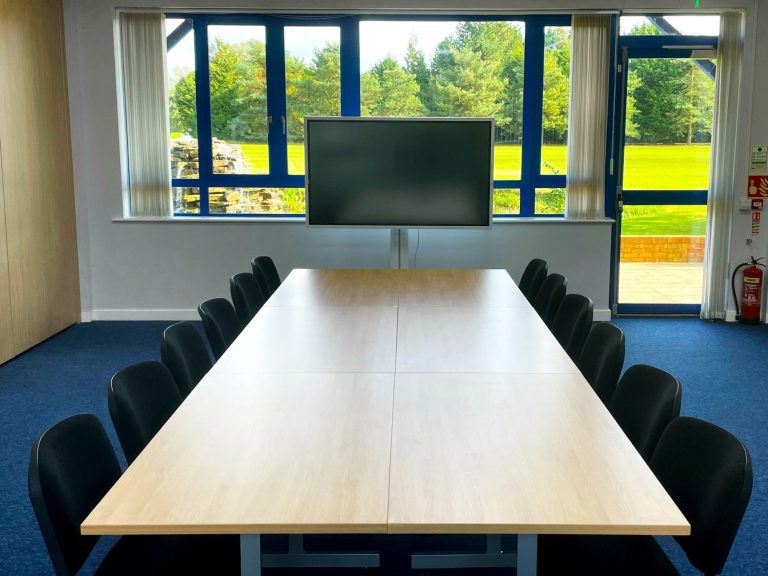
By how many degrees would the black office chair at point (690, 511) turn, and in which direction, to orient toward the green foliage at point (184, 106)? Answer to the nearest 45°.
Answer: approximately 90° to its right

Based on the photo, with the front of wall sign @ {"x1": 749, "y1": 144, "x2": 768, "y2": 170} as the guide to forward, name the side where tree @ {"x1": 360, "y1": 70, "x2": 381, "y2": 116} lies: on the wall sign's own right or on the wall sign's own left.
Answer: on the wall sign's own right

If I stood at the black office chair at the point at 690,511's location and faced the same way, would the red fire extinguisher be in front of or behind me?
behind

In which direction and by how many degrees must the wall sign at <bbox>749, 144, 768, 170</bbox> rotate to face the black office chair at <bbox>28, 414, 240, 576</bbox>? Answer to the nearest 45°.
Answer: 0° — it already faces it

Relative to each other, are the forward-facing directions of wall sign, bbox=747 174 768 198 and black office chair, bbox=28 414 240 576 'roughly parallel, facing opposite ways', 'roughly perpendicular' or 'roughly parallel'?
roughly perpendicular

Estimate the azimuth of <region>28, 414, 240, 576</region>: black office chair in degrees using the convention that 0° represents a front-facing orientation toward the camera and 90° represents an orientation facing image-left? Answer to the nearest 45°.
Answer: approximately 315°

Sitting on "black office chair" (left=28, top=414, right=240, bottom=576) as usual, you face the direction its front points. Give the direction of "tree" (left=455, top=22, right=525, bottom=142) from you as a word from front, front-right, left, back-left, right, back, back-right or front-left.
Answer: left

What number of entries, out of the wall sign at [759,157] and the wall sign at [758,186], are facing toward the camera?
2

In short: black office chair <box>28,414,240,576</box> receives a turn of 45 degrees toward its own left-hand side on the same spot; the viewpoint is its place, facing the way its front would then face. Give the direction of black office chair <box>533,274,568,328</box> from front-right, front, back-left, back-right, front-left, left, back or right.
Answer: front-left

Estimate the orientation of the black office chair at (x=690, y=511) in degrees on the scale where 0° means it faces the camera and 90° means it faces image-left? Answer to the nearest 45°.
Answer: approximately 45°

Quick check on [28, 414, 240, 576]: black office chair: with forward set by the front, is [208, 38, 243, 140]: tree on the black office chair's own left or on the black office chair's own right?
on the black office chair's own left

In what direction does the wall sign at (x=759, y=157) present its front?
toward the camera

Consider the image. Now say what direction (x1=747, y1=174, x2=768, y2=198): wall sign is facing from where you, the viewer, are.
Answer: facing the viewer

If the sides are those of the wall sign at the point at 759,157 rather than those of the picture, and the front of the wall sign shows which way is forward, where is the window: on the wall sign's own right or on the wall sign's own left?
on the wall sign's own right

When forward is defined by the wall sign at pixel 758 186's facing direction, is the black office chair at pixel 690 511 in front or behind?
in front
